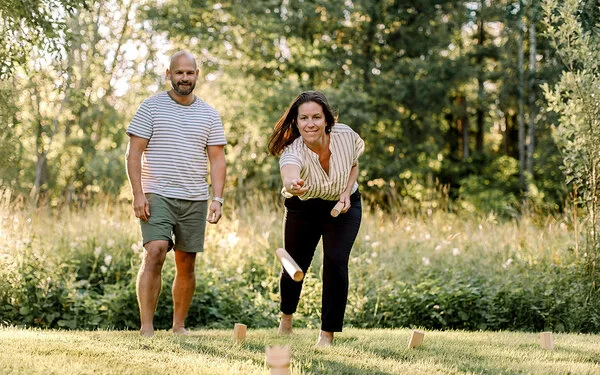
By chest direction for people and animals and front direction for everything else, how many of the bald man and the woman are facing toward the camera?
2

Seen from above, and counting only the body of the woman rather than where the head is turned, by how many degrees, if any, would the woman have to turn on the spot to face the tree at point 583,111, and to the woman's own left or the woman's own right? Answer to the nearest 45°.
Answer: approximately 135° to the woman's own left

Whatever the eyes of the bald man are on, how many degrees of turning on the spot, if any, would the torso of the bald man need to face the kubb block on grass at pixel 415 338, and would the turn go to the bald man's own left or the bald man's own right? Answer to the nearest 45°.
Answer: approximately 45° to the bald man's own left

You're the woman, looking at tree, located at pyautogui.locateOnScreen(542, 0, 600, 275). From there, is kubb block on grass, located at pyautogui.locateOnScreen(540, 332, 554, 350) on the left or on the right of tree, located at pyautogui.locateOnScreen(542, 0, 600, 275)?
right

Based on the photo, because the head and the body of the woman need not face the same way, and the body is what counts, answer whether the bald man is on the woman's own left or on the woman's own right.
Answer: on the woman's own right

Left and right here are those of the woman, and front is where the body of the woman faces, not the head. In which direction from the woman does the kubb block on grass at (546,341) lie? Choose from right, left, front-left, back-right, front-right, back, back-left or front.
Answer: left

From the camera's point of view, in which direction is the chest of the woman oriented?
toward the camera

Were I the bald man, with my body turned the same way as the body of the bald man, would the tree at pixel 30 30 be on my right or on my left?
on my right

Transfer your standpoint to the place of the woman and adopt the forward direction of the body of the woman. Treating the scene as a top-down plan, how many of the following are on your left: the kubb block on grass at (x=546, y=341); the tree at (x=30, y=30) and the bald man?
1

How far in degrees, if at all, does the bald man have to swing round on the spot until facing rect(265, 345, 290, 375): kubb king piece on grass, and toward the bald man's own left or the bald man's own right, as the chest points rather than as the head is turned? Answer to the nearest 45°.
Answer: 0° — they already face it

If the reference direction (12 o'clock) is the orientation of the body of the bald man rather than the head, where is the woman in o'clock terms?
The woman is roughly at 10 o'clock from the bald man.

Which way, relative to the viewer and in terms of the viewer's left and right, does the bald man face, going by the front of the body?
facing the viewer

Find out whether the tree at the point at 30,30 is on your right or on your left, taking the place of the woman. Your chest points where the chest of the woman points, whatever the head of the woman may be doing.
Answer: on your right
